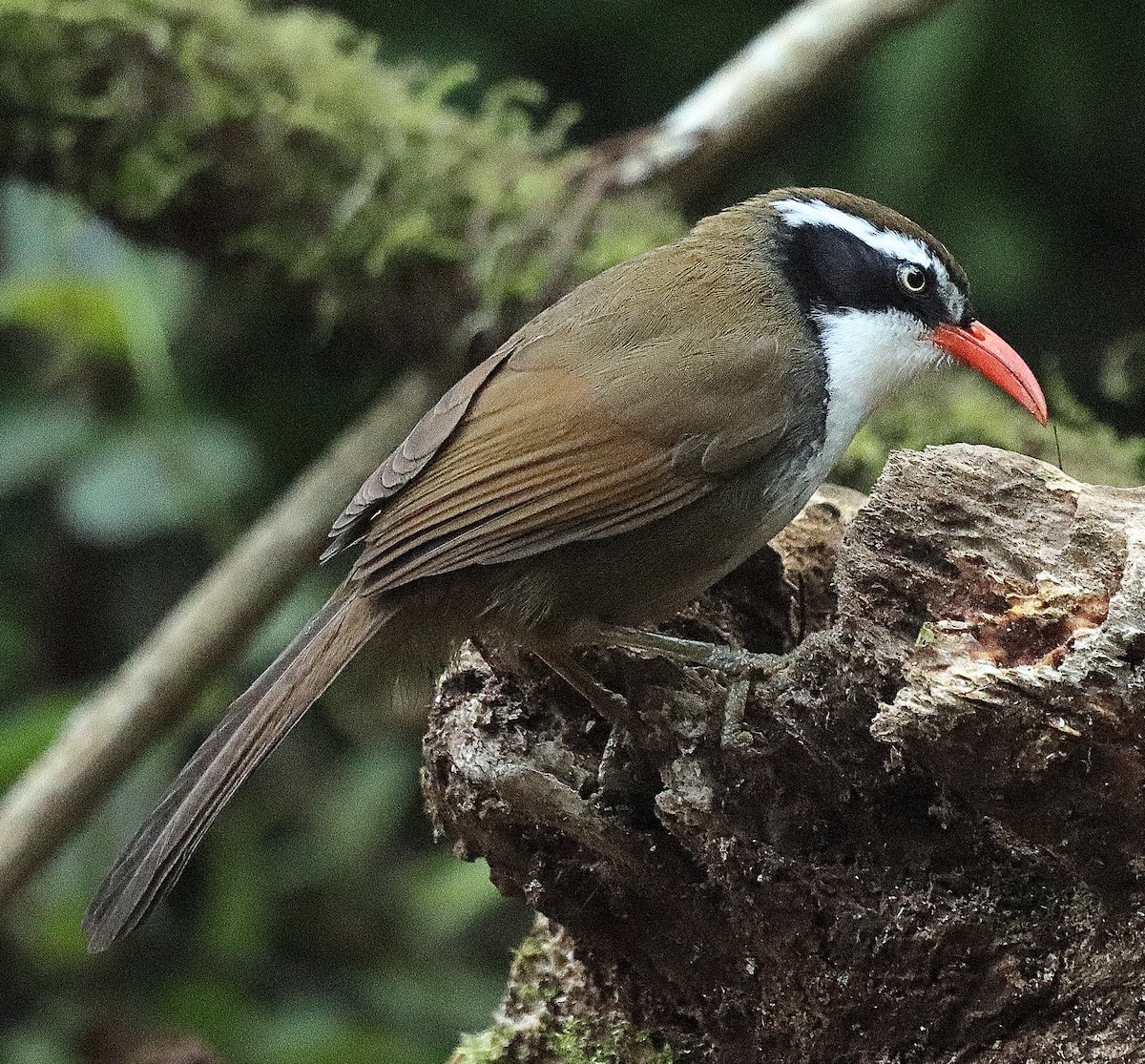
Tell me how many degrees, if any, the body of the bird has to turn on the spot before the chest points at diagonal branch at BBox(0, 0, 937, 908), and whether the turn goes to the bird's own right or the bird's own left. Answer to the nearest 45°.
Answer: approximately 90° to the bird's own left

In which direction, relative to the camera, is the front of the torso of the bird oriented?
to the viewer's right

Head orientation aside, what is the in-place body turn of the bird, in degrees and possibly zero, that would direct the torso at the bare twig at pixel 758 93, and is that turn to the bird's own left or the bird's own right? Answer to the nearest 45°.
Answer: approximately 90° to the bird's own left
